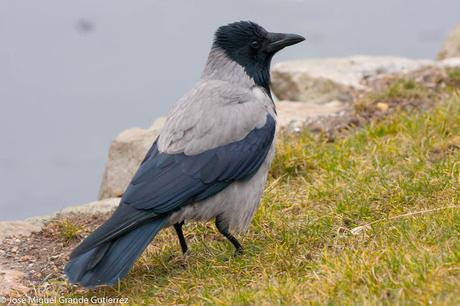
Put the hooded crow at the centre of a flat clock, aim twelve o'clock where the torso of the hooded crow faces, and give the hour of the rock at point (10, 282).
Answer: The rock is roughly at 6 o'clock from the hooded crow.

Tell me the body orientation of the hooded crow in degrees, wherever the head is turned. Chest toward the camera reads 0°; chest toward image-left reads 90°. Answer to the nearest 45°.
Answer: approximately 270°

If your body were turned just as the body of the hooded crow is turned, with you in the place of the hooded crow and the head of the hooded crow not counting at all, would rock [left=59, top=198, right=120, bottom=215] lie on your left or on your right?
on your left

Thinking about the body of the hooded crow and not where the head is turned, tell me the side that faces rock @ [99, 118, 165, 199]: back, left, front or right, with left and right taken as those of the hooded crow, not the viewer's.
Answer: left

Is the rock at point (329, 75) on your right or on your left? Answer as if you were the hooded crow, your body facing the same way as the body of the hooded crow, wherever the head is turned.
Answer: on your left
